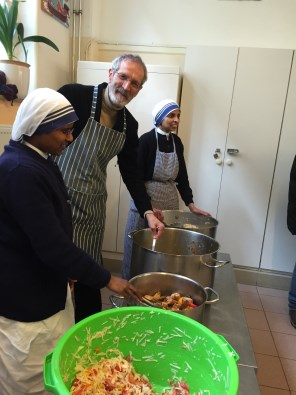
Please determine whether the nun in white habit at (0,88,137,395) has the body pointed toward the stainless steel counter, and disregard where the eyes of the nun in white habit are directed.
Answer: yes

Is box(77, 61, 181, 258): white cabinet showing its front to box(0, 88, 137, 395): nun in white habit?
yes

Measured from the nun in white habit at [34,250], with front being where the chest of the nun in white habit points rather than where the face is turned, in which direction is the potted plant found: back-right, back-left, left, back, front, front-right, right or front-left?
left

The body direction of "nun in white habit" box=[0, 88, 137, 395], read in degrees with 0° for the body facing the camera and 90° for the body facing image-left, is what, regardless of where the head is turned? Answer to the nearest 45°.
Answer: approximately 270°

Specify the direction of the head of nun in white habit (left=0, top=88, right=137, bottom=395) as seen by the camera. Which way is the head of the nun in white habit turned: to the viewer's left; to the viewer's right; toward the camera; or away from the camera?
to the viewer's right
